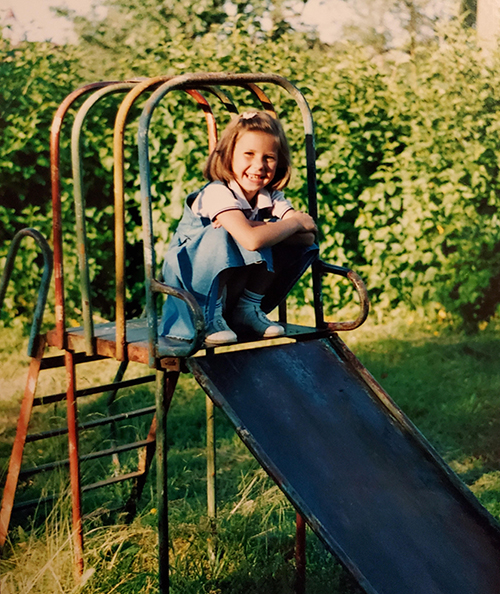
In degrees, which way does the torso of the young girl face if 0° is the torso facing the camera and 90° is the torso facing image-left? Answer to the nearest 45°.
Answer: approximately 315°
